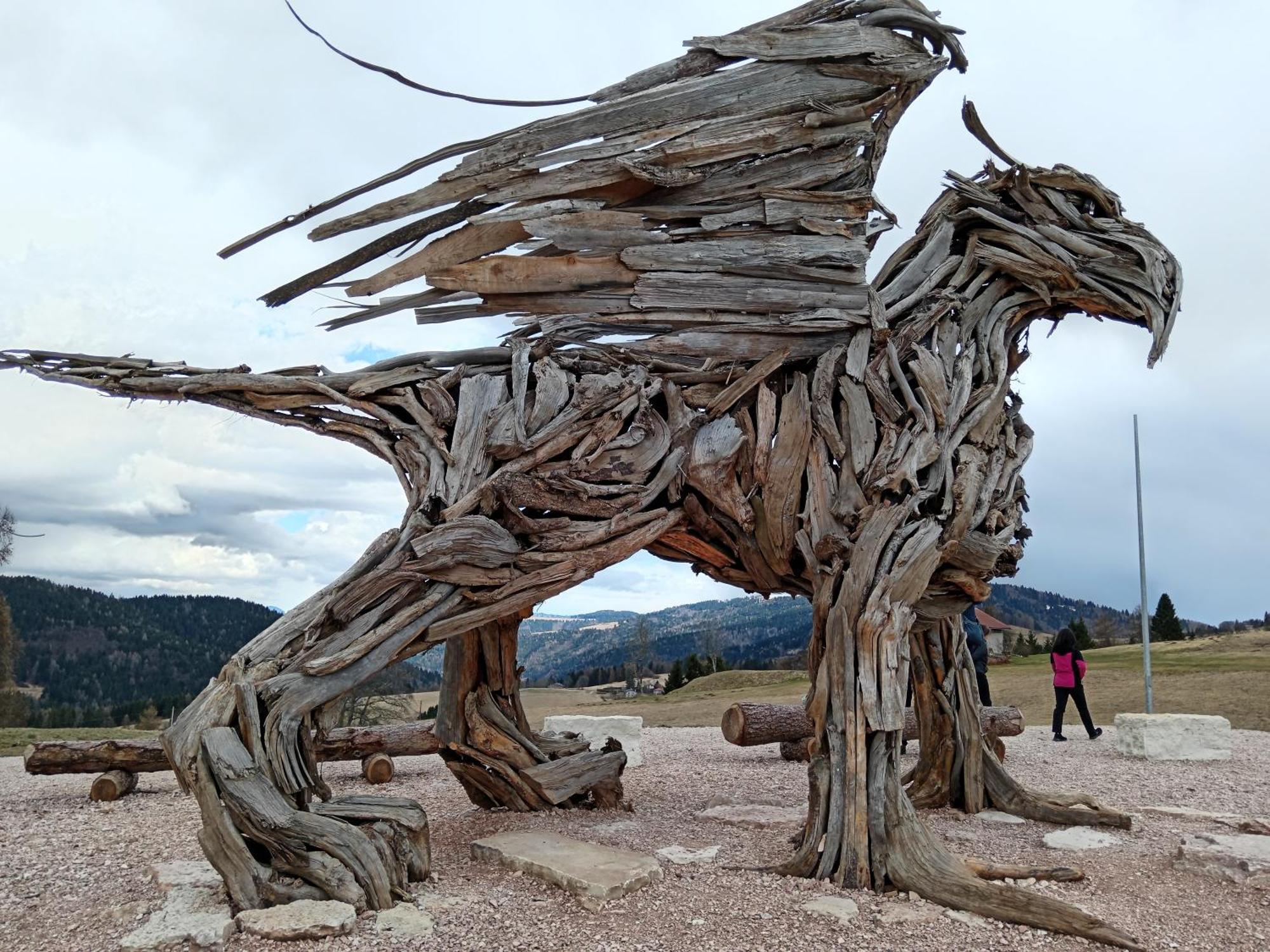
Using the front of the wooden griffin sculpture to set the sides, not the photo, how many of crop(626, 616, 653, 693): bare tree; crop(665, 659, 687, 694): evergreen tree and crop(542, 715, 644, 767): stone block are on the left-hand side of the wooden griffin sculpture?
3

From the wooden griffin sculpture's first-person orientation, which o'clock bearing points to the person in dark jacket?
The person in dark jacket is roughly at 10 o'clock from the wooden griffin sculpture.

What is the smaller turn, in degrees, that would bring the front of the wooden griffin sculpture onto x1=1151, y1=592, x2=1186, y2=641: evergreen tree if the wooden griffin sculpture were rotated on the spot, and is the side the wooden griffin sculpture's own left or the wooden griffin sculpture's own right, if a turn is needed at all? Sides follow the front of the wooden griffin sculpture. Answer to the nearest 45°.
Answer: approximately 45° to the wooden griffin sculpture's own left

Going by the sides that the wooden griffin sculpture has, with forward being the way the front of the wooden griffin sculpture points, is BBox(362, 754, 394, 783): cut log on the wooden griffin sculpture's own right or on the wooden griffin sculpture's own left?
on the wooden griffin sculpture's own left

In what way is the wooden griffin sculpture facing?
to the viewer's right

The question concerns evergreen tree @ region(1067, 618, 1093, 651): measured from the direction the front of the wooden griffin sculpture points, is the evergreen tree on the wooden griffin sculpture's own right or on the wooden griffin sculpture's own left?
on the wooden griffin sculpture's own left

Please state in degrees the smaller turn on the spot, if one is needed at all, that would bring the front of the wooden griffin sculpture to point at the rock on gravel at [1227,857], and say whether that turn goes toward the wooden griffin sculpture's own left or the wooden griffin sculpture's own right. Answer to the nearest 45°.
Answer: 0° — it already faces it

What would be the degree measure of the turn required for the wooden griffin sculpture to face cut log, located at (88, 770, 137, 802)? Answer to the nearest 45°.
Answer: approximately 135° to its left
